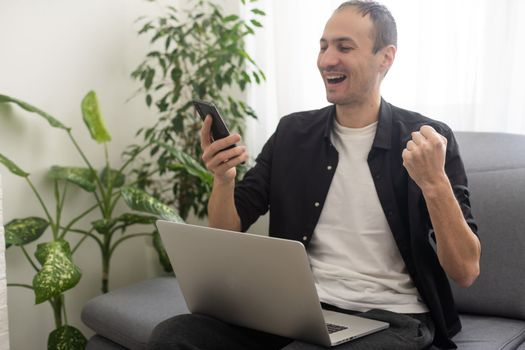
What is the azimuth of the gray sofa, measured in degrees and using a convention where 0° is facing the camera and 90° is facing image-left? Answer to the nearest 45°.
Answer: approximately 45°

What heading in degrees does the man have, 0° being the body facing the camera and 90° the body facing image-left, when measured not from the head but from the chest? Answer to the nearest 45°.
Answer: approximately 45°

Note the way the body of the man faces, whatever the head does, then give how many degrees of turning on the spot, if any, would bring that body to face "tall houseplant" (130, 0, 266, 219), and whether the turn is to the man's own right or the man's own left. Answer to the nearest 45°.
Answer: approximately 90° to the man's own right

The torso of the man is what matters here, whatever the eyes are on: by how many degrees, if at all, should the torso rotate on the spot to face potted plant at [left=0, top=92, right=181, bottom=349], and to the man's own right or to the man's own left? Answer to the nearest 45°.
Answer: approximately 90° to the man's own right

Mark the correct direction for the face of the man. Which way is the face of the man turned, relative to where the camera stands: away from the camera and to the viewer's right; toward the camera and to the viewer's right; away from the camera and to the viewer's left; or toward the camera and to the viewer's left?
toward the camera and to the viewer's left

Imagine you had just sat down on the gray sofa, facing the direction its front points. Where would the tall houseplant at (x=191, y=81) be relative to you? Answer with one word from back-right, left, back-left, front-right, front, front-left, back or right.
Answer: right
